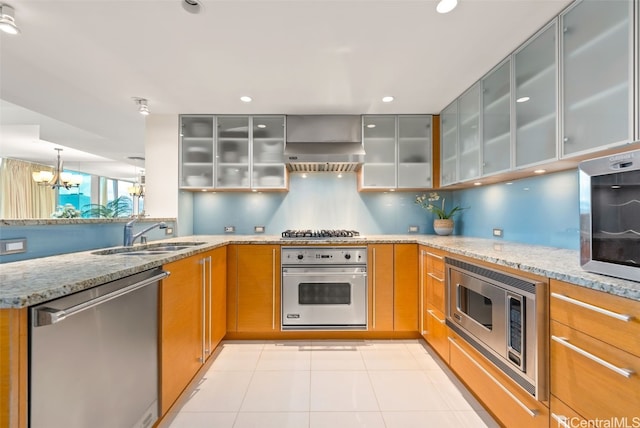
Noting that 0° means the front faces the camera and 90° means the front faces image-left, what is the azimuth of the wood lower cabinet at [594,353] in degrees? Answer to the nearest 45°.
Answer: approximately 45°

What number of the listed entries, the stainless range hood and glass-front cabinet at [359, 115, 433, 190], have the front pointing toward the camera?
2

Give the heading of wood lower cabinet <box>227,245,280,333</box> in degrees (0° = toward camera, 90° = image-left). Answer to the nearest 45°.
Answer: approximately 0°

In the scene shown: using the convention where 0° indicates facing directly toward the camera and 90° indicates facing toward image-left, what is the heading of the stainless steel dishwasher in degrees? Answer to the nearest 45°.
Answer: approximately 315°

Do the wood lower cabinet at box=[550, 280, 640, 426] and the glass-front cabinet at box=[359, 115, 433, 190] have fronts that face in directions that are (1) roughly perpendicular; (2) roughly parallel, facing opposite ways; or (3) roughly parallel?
roughly perpendicular

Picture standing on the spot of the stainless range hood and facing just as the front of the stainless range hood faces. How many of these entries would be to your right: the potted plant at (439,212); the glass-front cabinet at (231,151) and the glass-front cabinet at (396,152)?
1

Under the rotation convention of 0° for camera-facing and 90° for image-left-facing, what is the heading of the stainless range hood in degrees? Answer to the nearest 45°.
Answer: approximately 0°

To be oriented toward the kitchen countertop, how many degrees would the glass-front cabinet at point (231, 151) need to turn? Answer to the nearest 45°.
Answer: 0° — it already faces it
